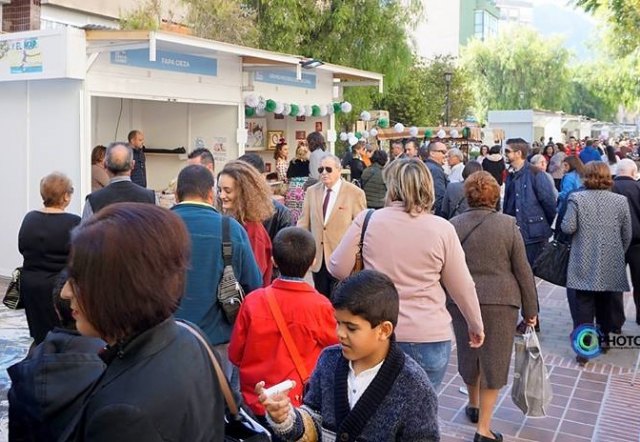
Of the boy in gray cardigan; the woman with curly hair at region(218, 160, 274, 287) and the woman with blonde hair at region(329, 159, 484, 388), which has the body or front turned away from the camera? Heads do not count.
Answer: the woman with blonde hair

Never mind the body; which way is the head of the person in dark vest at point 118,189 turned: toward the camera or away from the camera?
away from the camera

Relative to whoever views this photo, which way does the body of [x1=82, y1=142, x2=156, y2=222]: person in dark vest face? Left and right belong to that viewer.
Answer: facing away from the viewer

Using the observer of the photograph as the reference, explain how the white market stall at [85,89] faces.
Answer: facing the viewer and to the right of the viewer

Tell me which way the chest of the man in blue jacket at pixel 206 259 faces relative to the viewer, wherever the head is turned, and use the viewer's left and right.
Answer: facing away from the viewer

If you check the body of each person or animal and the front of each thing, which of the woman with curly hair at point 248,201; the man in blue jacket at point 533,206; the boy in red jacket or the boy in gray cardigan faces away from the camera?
the boy in red jacket

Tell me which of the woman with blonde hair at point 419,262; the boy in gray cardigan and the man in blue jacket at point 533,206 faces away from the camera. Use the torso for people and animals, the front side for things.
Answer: the woman with blonde hair

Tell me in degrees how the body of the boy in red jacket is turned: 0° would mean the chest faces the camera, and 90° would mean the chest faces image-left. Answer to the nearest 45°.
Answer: approximately 180°

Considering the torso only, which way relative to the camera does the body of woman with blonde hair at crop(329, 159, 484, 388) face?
away from the camera

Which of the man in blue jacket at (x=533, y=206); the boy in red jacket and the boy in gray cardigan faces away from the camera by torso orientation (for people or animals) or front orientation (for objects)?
the boy in red jacket

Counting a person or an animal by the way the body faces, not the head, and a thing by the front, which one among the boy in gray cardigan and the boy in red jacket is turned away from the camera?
the boy in red jacket

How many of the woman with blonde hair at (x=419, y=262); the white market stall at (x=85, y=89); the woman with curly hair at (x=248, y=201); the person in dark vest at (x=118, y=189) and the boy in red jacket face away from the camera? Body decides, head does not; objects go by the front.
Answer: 3

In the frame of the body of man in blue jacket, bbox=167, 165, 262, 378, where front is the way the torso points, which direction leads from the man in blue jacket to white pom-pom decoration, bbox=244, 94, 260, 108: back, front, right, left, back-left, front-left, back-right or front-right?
front

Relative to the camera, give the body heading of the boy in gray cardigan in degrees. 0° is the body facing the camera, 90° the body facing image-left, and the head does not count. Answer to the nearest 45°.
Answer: approximately 45°

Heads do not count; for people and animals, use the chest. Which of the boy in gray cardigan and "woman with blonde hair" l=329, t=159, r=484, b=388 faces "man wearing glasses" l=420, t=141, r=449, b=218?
the woman with blonde hair

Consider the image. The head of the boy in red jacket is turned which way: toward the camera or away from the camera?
away from the camera

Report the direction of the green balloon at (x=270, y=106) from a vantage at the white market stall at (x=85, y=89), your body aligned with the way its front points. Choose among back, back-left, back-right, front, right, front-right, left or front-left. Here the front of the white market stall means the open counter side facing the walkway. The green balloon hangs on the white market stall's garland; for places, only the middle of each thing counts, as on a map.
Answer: left
